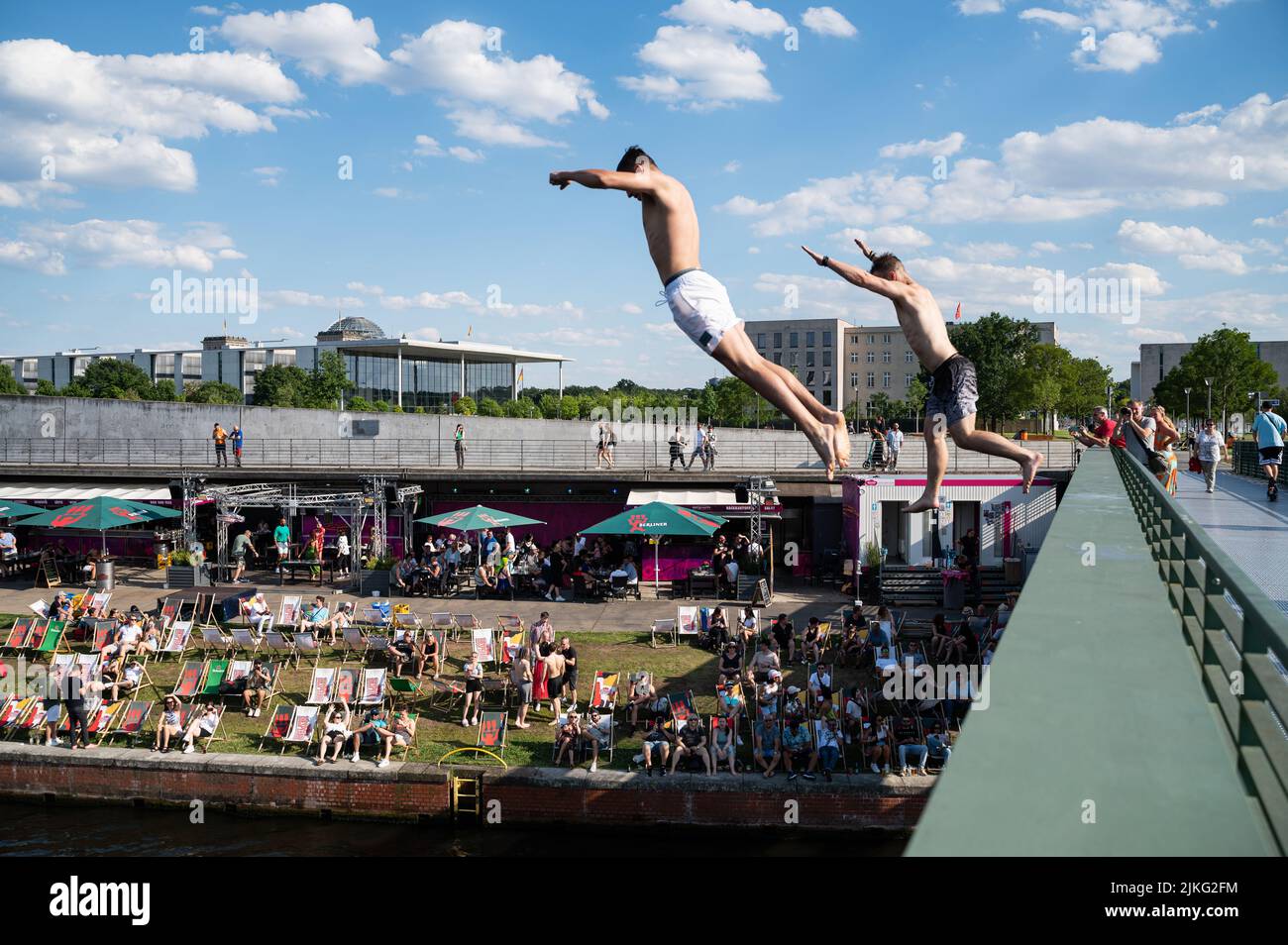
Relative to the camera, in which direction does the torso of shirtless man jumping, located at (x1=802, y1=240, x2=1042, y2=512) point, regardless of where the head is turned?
to the viewer's left

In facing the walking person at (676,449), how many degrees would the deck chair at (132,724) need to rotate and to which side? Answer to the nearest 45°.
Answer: approximately 180°

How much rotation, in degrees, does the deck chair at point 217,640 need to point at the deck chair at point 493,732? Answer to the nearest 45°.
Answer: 0° — it already faces it

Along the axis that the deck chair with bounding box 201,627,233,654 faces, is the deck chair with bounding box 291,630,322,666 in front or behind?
in front

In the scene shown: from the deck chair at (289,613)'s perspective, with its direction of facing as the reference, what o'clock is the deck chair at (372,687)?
the deck chair at (372,687) is roughly at 10 o'clock from the deck chair at (289,613).

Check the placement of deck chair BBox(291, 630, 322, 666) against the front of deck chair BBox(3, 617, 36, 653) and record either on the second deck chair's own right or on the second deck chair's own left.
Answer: on the second deck chair's own left

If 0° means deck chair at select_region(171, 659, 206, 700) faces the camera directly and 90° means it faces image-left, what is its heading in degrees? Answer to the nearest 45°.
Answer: approximately 45°
